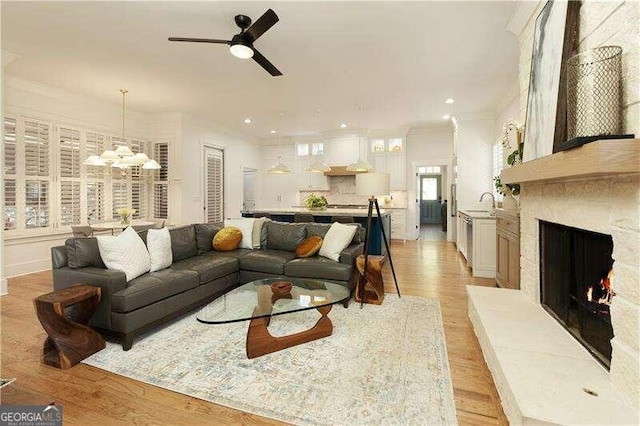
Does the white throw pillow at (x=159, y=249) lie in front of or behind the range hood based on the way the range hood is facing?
in front

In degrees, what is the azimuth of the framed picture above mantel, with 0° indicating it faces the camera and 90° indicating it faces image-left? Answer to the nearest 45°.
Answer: approximately 45°

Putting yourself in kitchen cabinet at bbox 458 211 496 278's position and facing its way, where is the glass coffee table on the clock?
The glass coffee table is roughly at 10 o'clock from the kitchen cabinet.

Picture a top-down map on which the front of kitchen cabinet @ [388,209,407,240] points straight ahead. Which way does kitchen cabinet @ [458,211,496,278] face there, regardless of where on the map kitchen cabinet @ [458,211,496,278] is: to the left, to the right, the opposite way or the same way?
to the right

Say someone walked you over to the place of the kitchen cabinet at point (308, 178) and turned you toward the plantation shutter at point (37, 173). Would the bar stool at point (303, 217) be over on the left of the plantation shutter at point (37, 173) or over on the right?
left

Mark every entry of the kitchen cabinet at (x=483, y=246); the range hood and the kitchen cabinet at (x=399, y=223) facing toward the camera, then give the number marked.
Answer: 2

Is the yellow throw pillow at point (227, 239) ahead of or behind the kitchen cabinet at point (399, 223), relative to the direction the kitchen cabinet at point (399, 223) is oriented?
ahead

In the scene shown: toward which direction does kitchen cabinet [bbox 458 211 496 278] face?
to the viewer's left
